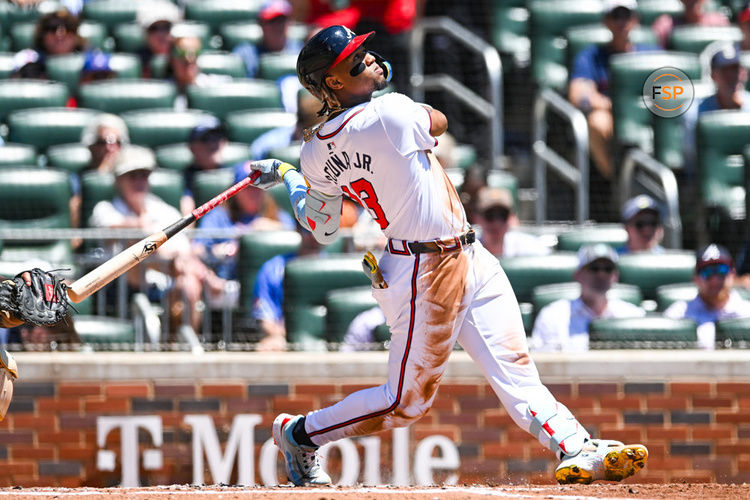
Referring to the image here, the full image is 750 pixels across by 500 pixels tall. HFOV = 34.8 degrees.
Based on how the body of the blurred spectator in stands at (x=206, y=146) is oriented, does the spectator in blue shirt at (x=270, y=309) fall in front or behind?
in front

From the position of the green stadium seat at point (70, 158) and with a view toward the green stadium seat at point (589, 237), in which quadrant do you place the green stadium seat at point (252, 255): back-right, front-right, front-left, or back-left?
front-right

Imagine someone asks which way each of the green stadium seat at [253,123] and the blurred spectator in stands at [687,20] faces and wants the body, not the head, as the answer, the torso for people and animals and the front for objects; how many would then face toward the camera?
2

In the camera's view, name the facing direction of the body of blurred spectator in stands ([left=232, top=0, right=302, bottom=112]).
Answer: toward the camera

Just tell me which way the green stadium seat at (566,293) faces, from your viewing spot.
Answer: facing the viewer

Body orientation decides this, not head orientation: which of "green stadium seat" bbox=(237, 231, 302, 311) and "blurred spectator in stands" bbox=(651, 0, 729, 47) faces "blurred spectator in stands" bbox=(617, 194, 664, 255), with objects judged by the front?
"blurred spectator in stands" bbox=(651, 0, 729, 47)

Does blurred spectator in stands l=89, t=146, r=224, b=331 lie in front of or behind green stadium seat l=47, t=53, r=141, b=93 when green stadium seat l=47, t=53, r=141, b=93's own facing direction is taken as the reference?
in front

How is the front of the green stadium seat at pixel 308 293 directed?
toward the camera

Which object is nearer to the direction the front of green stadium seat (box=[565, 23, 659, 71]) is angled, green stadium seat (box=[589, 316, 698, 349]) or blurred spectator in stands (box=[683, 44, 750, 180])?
the green stadium seat

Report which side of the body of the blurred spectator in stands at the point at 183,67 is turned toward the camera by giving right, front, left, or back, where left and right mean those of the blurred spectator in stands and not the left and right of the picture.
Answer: front

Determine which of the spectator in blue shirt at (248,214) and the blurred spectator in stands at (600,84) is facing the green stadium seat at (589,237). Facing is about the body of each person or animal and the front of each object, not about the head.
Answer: the blurred spectator in stands

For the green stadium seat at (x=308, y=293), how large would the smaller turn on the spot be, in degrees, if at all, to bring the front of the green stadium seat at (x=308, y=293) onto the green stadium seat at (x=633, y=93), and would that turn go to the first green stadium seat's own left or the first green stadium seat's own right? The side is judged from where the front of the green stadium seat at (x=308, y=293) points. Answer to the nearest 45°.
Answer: approximately 135° to the first green stadium seat's own left

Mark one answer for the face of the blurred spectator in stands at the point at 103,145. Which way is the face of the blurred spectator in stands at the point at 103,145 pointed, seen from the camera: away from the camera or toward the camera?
toward the camera
